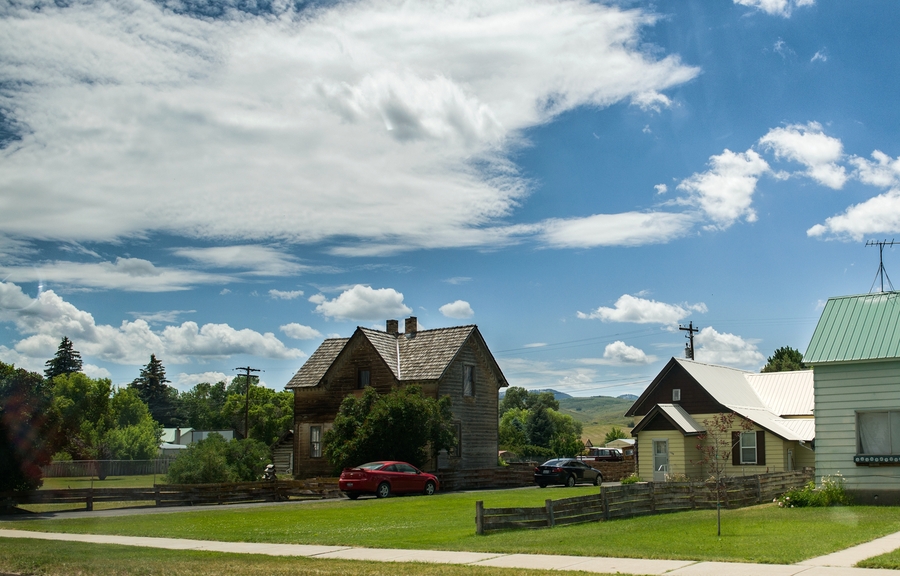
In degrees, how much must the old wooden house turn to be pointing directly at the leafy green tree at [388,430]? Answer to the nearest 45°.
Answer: approximately 45° to its left

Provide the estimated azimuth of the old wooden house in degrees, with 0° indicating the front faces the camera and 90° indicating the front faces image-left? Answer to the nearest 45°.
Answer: approximately 45°

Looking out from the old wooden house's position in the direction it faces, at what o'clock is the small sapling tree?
The small sapling tree is roughly at 10 o'clock from the old wooden house.

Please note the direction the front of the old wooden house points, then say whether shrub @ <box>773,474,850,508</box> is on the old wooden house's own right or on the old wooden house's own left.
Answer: on the old wooden house's own left

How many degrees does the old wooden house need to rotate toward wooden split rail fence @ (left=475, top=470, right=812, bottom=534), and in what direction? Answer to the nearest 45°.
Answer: approximately 45° to its left

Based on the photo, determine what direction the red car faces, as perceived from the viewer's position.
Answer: facing away from the viewer and to the right of the viewer
